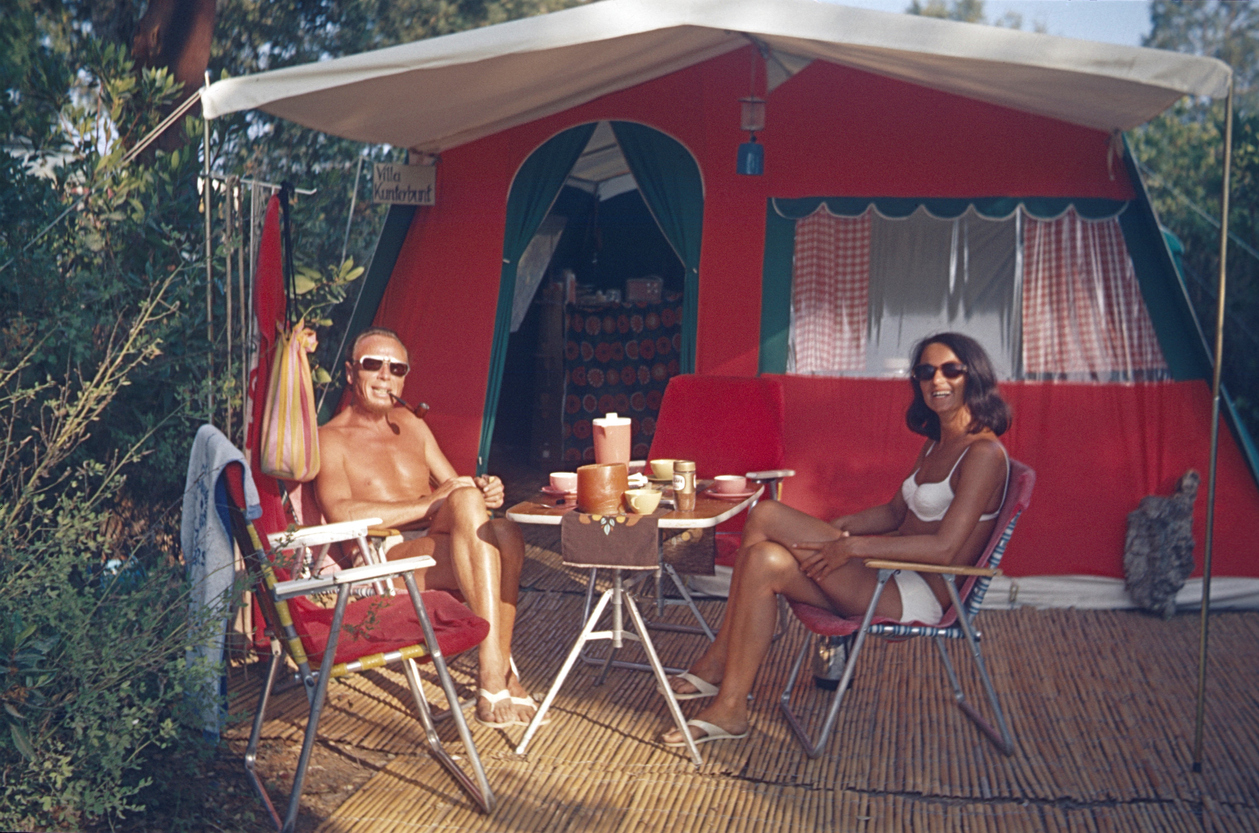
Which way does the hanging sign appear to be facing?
toward the camera

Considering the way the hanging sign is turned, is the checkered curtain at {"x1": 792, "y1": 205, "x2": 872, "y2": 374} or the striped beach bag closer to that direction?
the striped beach bag

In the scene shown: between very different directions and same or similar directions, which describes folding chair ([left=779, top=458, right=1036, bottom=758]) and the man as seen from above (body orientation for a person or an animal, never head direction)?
very different directions

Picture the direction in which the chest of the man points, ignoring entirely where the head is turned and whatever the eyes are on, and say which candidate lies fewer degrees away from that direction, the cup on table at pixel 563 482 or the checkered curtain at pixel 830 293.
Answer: the cup on table

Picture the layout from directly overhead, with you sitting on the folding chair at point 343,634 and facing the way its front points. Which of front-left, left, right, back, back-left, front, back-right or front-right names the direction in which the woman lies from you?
front

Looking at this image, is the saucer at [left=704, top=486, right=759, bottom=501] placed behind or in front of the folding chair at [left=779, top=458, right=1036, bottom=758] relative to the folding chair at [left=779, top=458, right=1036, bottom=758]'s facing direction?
in front

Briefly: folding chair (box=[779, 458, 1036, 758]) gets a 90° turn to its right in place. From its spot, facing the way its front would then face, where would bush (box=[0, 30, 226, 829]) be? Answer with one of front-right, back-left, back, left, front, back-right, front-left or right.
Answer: left

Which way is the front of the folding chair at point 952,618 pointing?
to the viewer's left

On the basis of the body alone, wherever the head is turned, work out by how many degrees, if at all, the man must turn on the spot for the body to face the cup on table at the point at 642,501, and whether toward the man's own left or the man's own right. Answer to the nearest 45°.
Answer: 0° — they already face it

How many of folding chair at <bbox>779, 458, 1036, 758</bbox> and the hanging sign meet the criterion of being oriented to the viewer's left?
1

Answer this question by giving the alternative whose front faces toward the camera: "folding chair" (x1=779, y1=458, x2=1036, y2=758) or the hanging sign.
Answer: the hanging sign

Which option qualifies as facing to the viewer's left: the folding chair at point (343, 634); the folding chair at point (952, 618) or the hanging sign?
the folding chair at point (952, 618)

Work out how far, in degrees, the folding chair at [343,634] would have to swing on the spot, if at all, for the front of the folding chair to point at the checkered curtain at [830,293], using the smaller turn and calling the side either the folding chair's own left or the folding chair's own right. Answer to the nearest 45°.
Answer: approximately 45° to the folding chair's own left

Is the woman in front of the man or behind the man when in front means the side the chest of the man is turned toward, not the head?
in front

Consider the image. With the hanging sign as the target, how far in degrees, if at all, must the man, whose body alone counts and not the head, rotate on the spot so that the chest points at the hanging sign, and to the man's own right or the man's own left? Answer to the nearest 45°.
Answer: approximately 135° to the man's own left

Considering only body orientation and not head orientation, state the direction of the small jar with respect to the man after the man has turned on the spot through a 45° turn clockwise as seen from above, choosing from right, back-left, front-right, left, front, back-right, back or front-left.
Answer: front-left

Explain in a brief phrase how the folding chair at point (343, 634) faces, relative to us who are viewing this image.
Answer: facing to the right of the viewer

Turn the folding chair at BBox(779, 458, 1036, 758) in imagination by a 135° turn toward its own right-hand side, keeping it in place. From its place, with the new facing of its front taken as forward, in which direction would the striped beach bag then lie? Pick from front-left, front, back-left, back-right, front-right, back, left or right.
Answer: back-left
